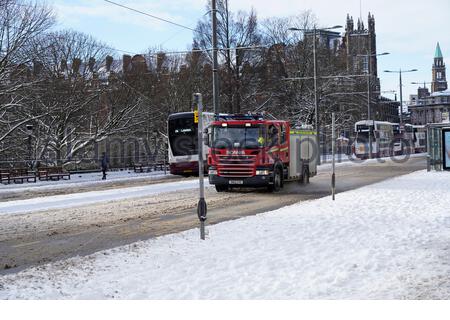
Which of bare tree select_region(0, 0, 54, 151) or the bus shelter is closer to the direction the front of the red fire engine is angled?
the bare tree

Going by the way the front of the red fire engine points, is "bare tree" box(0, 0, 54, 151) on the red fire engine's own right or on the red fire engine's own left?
on the red fire engine's own right

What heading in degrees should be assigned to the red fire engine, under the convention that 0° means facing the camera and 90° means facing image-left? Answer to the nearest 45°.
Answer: approximately 45°

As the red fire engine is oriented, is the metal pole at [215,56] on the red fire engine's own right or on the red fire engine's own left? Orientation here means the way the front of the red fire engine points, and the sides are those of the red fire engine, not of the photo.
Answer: on the red fire engine's own right

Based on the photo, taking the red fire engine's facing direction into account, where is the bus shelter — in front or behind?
behind

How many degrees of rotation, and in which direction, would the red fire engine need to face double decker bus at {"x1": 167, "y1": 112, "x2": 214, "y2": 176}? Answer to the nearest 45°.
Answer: approximately 135° to its right
